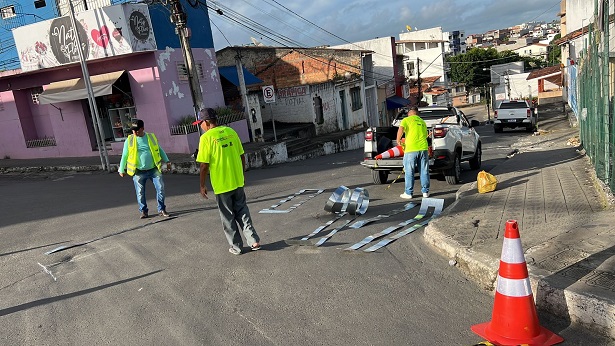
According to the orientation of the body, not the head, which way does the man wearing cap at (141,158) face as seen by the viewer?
toward the camera

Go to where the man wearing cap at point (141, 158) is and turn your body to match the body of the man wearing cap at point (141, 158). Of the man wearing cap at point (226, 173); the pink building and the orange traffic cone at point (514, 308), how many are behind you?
1

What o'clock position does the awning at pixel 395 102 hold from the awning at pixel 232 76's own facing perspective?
the awning at pixel 395 102 is roughly at 9 o'clock from the awning at pixel 232 76.

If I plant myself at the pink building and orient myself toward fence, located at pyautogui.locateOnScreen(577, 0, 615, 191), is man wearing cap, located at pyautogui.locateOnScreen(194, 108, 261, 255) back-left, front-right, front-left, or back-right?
front-right

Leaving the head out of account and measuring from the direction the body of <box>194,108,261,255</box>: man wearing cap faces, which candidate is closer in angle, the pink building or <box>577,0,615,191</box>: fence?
the pink building

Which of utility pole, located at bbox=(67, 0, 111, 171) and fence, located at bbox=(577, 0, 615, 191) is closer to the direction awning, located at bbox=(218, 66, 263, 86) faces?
the fence

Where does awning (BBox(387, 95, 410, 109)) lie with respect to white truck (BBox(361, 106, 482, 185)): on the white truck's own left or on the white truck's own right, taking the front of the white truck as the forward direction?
on the white truck's own left

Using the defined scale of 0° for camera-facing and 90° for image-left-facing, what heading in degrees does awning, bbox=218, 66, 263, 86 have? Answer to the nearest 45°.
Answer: approximately 315°

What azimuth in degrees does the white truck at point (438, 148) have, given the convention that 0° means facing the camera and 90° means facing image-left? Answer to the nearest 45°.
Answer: approximately 225°

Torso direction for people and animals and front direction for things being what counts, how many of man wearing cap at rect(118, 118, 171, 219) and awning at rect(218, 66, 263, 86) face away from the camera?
0

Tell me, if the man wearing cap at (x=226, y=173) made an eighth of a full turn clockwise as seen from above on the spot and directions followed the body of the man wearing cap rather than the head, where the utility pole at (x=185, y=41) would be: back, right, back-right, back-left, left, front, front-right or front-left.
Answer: front
